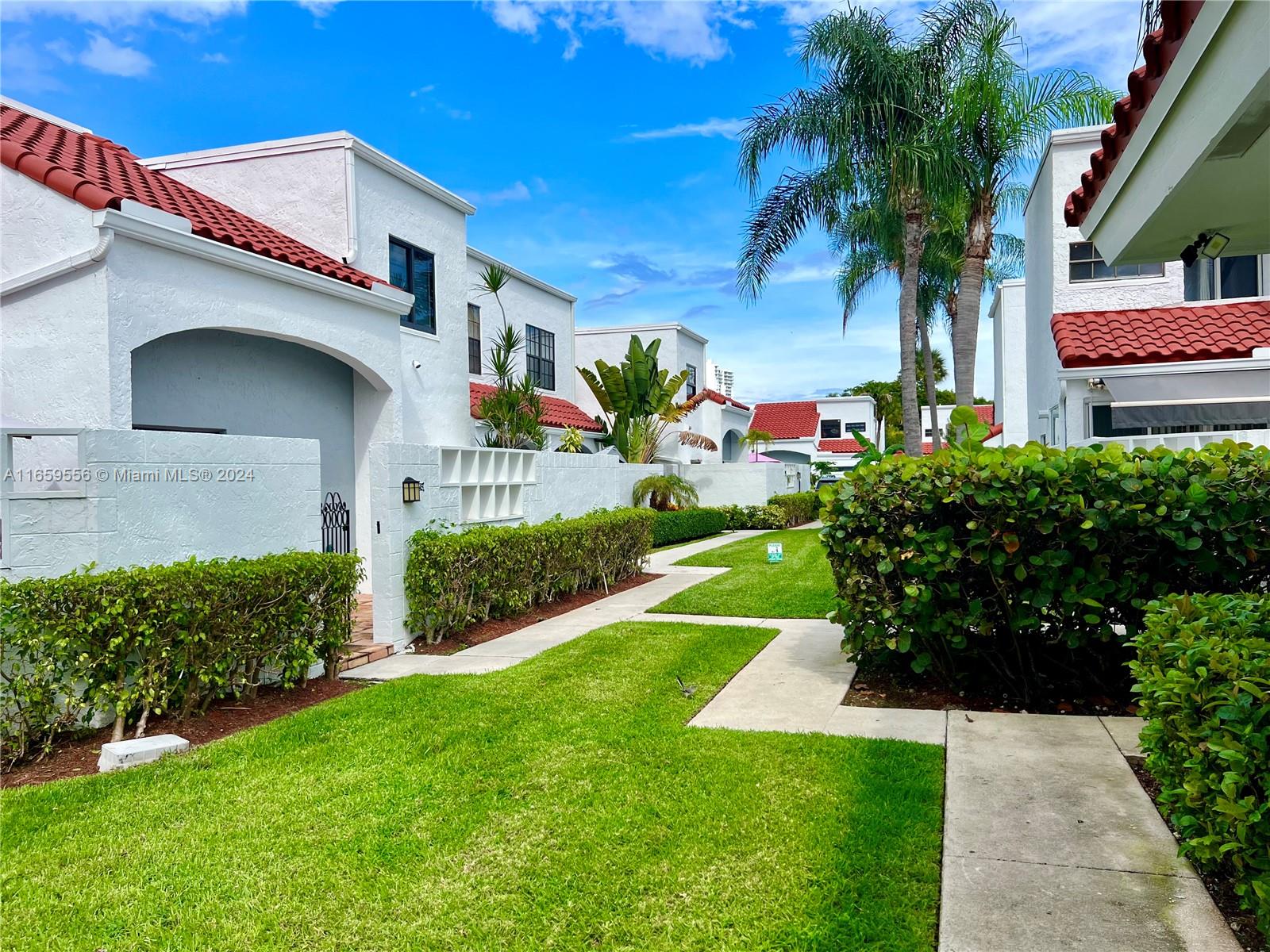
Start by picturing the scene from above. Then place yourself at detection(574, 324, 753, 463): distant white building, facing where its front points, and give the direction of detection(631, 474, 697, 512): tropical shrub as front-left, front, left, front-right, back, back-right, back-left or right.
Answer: front-right

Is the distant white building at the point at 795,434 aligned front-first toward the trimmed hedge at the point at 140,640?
yes

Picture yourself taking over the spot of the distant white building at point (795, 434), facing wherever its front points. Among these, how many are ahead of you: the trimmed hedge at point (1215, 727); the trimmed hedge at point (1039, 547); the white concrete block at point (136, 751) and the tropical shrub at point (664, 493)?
4

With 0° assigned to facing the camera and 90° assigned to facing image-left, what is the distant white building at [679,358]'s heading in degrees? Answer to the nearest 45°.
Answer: approximately 315°

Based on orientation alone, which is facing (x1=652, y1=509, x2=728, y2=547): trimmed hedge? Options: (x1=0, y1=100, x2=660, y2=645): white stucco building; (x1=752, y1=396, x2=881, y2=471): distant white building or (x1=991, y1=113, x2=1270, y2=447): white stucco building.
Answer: the distant white building

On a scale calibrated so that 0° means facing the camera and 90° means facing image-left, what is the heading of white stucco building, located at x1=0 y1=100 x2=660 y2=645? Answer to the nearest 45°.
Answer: approximately 315°

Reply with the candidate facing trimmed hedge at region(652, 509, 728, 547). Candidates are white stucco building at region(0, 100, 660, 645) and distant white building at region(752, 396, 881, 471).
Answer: the distant white building

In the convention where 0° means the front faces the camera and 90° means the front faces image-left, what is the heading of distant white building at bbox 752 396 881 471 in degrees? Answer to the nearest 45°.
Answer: approximately 0°

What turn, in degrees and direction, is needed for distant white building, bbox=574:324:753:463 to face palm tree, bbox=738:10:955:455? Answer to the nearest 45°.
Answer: approximately 45° to its right

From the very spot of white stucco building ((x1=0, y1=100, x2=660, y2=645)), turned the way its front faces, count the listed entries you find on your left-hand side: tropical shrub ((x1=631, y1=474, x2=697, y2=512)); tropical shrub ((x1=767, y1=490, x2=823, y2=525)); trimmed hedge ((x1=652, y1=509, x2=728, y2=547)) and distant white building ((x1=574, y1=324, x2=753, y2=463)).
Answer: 4

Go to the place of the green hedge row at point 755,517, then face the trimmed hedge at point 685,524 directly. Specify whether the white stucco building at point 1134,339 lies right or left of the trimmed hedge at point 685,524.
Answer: left

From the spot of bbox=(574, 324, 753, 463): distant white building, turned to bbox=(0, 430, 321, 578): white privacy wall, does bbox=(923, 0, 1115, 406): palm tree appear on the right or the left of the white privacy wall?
left

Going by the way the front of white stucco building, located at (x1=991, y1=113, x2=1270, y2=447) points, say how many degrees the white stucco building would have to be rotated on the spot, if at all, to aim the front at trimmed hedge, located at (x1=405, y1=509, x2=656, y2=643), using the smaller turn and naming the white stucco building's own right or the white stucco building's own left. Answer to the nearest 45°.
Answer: approximately 45° to the white stucco building's own right
